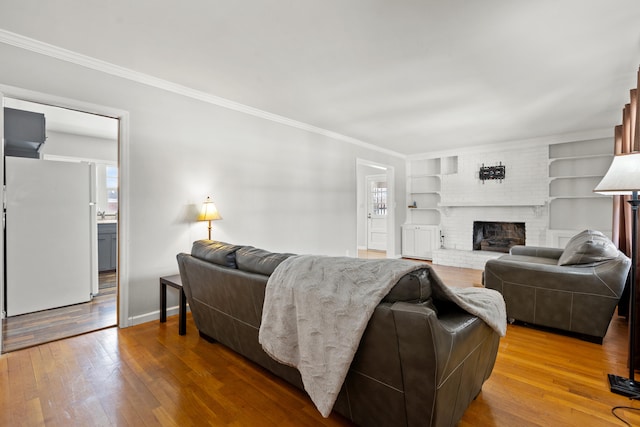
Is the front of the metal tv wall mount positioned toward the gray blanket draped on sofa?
yes

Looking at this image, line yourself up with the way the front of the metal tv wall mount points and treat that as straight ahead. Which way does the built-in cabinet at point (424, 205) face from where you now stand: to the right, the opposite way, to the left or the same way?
the same way

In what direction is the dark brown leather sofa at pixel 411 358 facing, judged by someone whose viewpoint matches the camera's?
facing away from the viewer and to the right of the viewer

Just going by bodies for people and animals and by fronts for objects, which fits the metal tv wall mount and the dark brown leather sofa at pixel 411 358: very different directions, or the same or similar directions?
very different directions

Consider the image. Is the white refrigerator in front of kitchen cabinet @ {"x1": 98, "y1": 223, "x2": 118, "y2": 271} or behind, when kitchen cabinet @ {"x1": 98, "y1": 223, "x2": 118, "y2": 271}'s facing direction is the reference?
in front

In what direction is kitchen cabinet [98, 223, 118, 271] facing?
toward the camera

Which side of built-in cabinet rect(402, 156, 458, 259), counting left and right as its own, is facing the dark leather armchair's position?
front

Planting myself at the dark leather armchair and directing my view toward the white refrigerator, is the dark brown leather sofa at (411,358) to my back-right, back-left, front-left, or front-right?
front-left

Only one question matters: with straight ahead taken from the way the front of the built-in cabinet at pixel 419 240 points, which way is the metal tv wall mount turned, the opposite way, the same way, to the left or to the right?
the same way

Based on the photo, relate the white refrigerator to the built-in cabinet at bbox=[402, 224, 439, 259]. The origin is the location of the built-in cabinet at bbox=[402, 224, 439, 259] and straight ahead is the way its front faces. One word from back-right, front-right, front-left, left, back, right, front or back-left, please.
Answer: front-right

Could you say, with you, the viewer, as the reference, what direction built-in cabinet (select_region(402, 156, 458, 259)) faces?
facing the viewer

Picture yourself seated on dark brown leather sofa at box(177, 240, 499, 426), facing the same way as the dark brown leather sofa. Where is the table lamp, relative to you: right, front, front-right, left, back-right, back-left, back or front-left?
left

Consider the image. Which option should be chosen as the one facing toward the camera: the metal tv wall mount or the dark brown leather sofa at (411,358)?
the metal tv wall mount
